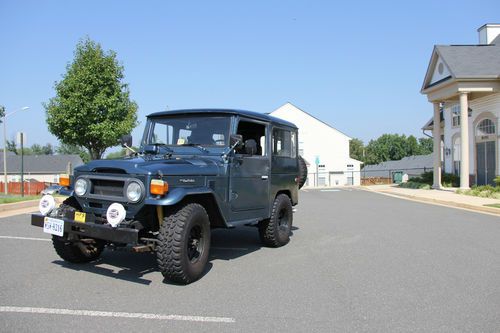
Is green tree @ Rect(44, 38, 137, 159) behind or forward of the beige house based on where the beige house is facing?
forward

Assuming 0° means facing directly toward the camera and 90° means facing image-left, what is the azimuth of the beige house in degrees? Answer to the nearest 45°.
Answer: approximately 45°
